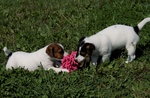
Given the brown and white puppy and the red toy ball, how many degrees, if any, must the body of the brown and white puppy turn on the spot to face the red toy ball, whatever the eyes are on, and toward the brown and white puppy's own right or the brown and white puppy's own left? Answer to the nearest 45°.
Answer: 0° — it already faces it

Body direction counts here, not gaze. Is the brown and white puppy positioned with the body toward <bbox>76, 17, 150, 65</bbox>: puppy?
yes

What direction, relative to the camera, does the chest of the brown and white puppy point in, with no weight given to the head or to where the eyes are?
to the viewer's right
